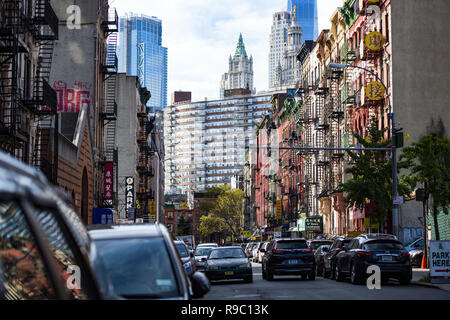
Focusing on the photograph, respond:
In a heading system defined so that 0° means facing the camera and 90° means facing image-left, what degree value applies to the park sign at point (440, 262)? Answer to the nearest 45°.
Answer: approximately 0°

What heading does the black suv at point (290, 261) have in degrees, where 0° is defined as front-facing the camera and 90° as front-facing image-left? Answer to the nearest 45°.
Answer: approximately 180°

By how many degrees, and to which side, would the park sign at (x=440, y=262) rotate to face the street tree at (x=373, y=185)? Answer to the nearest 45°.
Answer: approximately 180°

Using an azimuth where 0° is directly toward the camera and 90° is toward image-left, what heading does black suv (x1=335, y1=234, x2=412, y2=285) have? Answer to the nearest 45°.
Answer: approximately 135°
